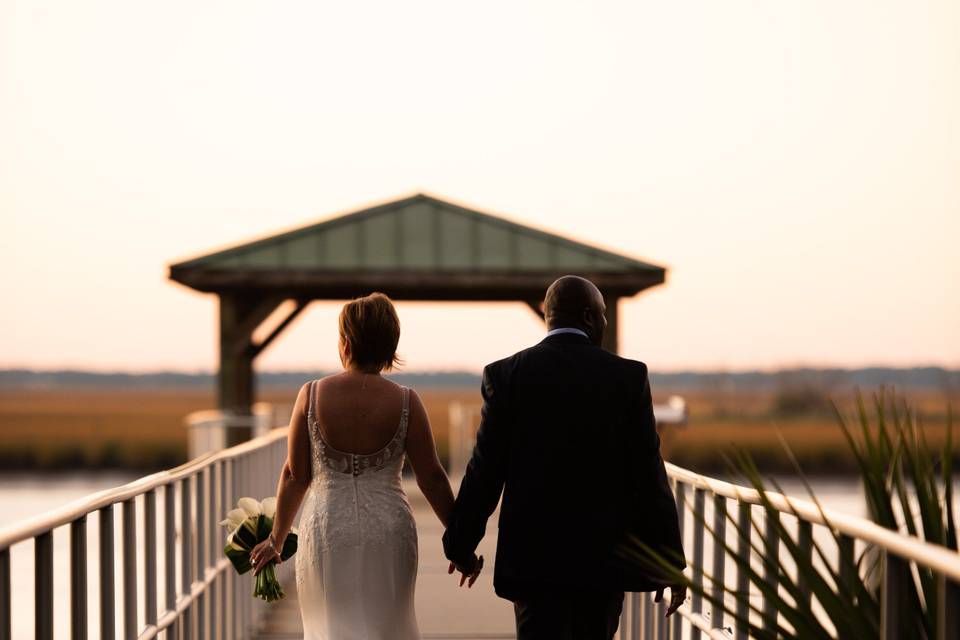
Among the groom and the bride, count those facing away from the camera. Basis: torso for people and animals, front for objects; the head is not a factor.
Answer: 2

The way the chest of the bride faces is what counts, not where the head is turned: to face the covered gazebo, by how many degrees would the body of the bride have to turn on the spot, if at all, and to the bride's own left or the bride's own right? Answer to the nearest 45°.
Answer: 0° — they already face it

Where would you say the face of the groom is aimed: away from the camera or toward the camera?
away from the camera

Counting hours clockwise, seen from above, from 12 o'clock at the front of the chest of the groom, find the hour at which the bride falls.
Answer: The bride is roughly at 10 o'clock from the groom.

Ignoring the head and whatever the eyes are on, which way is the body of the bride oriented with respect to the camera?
away from the camera

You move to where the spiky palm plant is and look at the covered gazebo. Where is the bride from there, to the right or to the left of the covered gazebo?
left

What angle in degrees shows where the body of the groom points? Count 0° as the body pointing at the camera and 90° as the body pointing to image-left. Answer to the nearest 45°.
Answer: approximately 180°

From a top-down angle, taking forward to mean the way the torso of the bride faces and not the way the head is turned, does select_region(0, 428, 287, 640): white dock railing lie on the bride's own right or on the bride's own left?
on the bride's own left

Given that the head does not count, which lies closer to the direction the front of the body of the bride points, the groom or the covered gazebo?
the covered gazebo

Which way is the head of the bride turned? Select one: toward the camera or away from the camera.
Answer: away from the camera

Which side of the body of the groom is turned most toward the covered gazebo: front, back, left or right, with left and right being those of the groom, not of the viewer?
front
